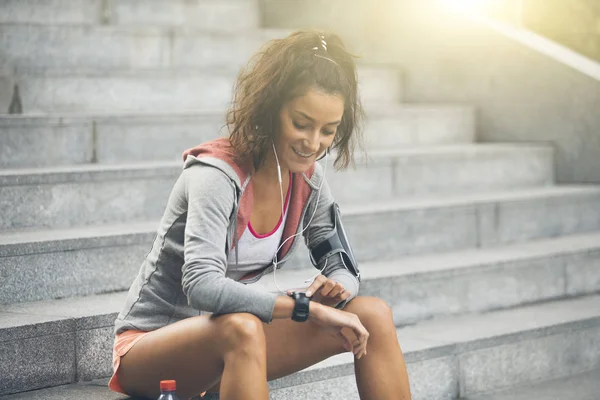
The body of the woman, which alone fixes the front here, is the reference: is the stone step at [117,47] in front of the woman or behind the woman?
behind

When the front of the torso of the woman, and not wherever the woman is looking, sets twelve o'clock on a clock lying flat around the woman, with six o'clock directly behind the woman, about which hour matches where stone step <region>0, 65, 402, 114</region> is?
The stone step is roughly at 7 o'clock from the woman.

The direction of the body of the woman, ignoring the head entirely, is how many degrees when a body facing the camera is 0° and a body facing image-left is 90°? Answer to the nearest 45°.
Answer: approximately 315°

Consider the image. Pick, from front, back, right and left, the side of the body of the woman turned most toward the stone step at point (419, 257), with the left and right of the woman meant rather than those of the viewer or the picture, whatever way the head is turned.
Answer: left

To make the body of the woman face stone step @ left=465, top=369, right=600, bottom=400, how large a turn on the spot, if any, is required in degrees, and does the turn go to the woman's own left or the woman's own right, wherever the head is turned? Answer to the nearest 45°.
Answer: approximately 90° to the woman's own left

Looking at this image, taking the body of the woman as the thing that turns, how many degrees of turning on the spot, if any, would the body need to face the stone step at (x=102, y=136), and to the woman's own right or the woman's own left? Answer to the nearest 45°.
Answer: approximately 180°
